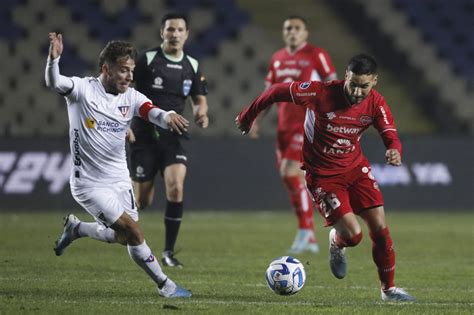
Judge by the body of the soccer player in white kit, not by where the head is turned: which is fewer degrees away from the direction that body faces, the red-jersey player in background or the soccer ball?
the soccer ball

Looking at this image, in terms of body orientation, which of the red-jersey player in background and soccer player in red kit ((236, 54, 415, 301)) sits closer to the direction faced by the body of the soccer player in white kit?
the soccer player in red kit

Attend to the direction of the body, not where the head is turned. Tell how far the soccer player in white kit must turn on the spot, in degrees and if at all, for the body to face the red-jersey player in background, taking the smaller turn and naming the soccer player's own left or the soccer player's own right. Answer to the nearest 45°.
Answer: approximately 90° to the soccer player's own left

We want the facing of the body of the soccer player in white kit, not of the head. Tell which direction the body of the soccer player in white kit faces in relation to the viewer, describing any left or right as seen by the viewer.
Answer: facing the viewer and to the right of the viewer

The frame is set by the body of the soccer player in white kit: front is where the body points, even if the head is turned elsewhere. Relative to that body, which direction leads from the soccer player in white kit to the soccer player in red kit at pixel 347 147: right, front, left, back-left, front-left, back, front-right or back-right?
front-left

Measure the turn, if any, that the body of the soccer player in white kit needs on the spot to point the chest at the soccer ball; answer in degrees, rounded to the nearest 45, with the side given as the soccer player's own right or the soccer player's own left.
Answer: approximately 45° to the soccer player's own left

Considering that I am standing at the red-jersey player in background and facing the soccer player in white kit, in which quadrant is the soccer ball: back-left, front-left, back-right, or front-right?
front-left

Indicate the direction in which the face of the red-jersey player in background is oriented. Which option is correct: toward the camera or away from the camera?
toward the camera
